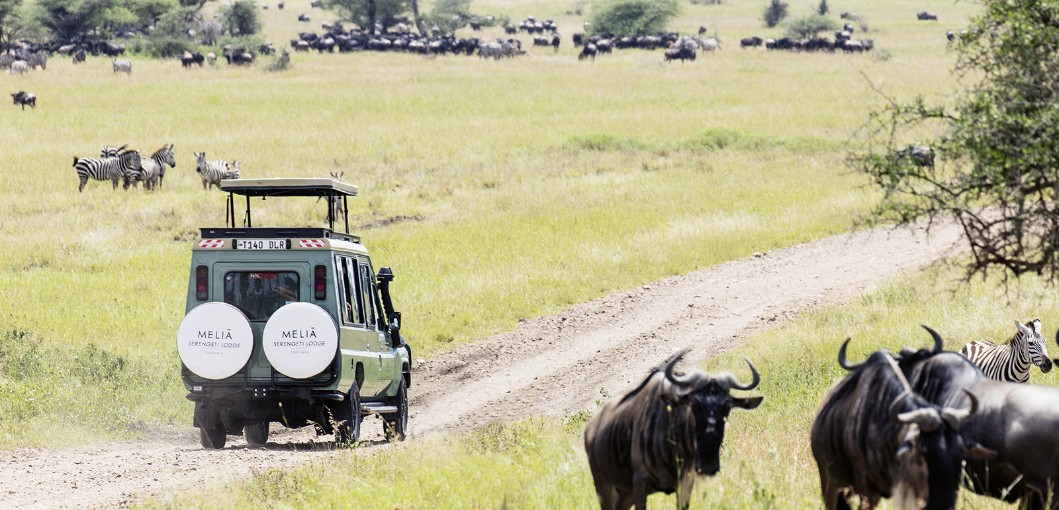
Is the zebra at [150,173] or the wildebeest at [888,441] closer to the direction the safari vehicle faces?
the zebra

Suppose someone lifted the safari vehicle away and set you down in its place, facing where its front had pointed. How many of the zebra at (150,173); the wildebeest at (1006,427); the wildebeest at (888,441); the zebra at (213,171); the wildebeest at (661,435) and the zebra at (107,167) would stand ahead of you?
3

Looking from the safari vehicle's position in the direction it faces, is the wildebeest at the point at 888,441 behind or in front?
behind

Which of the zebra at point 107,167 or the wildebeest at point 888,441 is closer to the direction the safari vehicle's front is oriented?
the zebra

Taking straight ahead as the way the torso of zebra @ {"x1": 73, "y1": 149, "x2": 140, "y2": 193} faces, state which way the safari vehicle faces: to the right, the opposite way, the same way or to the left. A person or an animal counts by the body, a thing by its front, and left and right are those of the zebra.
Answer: to the left

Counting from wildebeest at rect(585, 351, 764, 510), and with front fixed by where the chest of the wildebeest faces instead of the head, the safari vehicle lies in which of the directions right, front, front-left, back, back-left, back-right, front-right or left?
back

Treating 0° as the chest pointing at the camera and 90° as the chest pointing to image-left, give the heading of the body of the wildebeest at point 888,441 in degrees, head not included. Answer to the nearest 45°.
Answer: approximately 315°

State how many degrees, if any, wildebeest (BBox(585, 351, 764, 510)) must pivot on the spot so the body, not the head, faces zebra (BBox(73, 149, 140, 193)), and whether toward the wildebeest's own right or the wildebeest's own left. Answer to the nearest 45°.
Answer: approximately 180°

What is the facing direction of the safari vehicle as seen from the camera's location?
facing away from the viewer

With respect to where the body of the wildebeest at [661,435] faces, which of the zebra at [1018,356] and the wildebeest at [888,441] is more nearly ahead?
the wildebeest

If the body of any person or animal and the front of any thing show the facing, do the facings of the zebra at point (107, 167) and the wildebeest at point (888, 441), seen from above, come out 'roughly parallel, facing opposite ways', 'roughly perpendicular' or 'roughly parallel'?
roughly perpendicular

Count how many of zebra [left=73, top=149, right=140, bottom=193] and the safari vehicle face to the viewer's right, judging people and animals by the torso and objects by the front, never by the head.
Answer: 1

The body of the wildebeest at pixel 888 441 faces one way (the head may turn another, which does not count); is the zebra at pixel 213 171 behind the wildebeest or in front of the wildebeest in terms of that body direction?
behind
